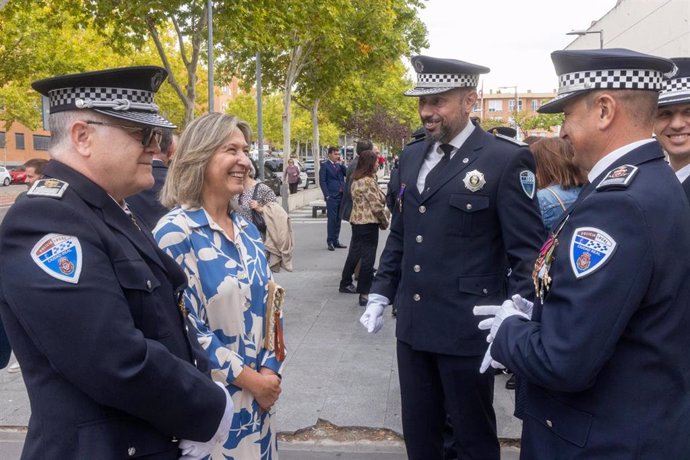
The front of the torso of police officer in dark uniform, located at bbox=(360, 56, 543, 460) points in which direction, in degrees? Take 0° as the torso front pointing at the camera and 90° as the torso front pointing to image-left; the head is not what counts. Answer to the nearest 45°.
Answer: approximately 45°

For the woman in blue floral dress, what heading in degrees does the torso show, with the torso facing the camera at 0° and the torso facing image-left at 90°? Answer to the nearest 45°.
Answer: approximately 315°

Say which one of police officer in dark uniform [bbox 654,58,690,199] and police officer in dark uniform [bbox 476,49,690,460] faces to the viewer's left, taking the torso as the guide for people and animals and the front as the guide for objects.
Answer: police officer in dark uniform [bbox 476,49,690,460]

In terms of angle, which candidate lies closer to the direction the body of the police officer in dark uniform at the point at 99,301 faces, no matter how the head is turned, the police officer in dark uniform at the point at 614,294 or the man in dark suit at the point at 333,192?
the police officer in dark uniform

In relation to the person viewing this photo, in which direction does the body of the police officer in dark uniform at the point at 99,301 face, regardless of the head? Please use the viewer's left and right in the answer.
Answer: facing to the right of the viewer

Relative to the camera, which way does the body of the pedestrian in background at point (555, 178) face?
away from the camera

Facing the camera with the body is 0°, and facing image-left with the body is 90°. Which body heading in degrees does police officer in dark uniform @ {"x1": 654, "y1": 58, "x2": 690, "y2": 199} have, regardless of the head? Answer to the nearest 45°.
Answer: approximately 0°

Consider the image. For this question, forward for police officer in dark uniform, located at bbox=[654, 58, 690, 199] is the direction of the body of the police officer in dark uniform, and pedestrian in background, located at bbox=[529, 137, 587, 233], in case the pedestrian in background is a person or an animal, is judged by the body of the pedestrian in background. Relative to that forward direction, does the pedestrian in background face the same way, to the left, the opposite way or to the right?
the opposite way

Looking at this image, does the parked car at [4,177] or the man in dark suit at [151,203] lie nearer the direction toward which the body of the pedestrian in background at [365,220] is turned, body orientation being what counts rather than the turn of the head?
the parked car

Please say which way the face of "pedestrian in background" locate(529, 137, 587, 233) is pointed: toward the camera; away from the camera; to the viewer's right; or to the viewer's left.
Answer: away from the camera

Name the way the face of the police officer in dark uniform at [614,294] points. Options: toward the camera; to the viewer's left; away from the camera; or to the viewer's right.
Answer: to the viewer's left

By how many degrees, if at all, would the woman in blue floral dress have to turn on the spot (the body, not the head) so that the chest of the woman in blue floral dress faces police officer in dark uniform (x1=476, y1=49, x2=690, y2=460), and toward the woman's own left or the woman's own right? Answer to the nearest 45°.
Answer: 0° — they already face them

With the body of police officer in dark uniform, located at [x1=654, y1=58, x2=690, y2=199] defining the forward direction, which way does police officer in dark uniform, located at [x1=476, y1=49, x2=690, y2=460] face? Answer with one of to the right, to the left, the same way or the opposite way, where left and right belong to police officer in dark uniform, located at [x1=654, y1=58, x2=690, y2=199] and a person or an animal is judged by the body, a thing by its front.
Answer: to the right

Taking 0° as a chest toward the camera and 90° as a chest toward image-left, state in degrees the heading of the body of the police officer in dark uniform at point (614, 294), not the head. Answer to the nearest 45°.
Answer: approximately 90°
